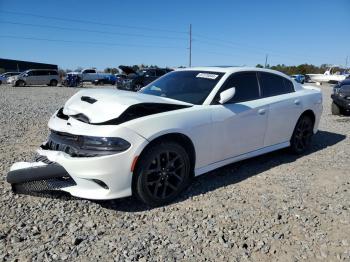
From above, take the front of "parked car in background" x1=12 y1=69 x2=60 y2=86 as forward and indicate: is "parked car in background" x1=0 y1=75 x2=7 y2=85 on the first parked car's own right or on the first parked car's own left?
on the first parked car's own right

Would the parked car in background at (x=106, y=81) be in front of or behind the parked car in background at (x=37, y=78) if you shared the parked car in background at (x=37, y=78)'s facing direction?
behind

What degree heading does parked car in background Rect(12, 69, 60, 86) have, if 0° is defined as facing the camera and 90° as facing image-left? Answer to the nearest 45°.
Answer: approximately 90°

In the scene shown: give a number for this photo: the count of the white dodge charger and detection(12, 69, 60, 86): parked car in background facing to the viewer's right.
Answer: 0

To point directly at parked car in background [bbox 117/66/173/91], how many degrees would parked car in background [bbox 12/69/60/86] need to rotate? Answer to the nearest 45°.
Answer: approximately 135° to its left

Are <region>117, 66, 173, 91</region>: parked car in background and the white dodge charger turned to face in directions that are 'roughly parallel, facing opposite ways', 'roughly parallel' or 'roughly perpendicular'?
roughly parallel

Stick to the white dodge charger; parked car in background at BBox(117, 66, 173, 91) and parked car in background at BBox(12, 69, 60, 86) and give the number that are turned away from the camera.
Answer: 0

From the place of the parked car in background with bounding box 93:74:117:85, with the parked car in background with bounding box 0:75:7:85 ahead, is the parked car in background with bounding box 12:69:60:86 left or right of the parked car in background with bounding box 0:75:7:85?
left

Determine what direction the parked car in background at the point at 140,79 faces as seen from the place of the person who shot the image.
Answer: facing the viewer and to the left of the viewer

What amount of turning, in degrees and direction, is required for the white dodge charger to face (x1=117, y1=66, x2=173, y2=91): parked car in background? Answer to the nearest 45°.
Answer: approximately 135° to its right

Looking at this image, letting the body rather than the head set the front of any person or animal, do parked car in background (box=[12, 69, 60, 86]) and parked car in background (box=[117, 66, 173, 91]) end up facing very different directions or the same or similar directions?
same or similar directions

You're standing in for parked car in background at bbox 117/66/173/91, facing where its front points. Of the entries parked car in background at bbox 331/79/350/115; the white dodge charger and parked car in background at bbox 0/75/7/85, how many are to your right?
1
